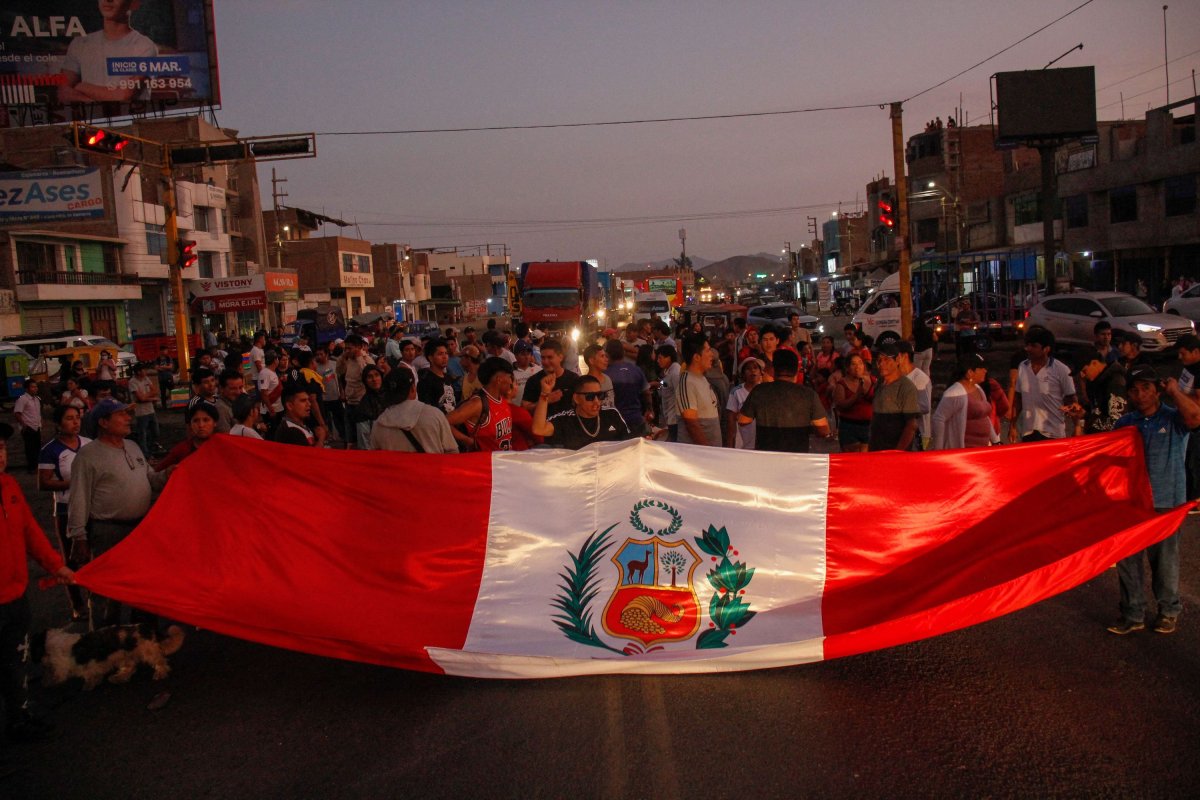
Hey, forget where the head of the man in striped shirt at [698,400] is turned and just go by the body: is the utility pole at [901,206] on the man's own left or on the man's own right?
on the man's own left

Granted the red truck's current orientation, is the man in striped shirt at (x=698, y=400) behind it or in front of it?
in front

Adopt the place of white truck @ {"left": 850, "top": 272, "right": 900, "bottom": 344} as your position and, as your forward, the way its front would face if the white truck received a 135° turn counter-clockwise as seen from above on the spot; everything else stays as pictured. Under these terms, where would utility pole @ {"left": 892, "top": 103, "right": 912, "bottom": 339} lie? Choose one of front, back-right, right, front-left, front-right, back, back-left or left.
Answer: front-right
